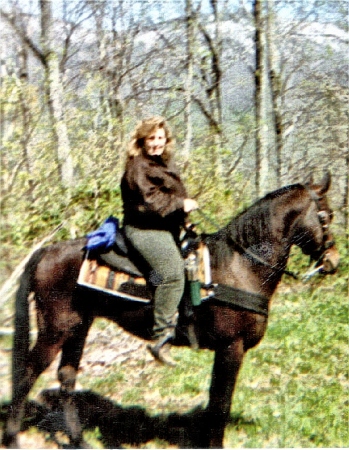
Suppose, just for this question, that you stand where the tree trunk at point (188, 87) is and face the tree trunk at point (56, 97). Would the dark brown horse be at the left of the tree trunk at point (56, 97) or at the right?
left

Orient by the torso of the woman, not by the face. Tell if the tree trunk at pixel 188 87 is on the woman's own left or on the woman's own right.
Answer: on the woman's own left

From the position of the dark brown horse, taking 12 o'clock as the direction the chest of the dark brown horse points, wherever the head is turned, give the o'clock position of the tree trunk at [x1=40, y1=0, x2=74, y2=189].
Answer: The tree trunk is roughly at 8 o'clock from the dark brown horse.

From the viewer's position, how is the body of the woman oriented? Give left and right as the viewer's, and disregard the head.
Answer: facing to the right of the viewer

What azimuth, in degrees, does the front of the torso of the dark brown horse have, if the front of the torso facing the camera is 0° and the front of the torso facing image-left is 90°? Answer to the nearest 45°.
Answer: approximately 270°

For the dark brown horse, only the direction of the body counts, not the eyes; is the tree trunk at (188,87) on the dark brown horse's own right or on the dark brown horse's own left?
on the dark brown horse's own left

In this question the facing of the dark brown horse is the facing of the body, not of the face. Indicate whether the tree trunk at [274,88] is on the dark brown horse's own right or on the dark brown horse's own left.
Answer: on the dark brown horse's own left

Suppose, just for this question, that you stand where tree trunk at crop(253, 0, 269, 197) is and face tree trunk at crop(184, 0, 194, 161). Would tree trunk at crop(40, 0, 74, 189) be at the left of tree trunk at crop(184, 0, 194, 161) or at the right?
left

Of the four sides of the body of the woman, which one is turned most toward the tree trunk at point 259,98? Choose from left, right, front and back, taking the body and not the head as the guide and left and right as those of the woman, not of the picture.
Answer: left
